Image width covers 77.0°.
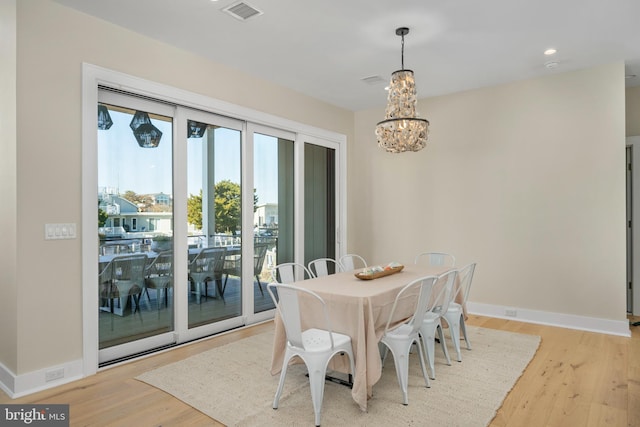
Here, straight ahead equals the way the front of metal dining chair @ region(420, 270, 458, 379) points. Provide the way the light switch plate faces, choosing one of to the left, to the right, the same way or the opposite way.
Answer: the opposite way

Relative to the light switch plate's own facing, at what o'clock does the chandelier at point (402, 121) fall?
The chandelier is roughly at 10 o'clock from the light switch plate.

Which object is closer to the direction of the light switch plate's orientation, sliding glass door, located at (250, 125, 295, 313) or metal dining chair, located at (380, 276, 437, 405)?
the metal dining chair

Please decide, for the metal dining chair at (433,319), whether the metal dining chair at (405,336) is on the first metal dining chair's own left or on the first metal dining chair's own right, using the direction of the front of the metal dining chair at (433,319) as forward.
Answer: on the first metal dining chair's own left

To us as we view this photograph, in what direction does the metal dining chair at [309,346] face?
facing away from the viewer and to the right of the viewer

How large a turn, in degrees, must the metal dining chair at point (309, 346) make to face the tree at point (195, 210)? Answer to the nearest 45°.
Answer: approximately 90° to its left

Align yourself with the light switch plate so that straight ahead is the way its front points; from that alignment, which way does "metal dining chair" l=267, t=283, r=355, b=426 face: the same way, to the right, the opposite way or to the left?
to the left

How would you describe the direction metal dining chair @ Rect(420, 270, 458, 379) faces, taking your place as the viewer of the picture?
facing away from the viewer and to the left of the viewer
